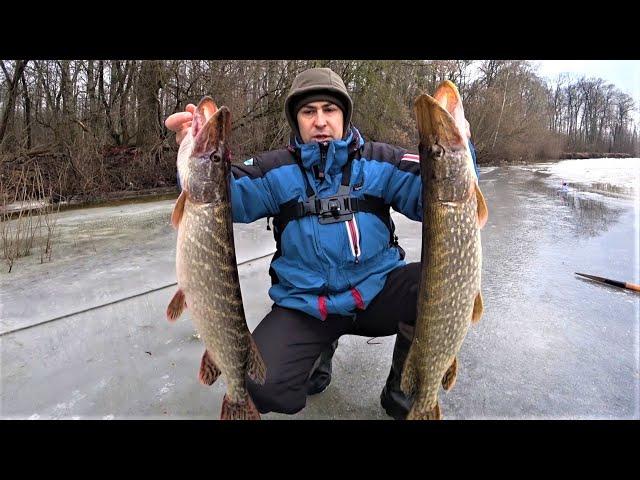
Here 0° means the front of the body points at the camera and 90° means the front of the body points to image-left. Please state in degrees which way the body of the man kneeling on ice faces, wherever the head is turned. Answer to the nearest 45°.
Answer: approximately 0°
